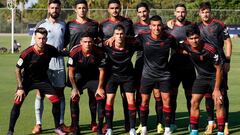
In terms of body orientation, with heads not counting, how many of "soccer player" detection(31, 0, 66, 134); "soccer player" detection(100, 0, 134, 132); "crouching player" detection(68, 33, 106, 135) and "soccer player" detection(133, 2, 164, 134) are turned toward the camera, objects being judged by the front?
4

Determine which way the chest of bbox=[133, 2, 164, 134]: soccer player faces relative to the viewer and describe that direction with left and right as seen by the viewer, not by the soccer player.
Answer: facing the viewer

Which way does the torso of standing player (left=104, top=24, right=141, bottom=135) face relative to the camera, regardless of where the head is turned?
toward the camera

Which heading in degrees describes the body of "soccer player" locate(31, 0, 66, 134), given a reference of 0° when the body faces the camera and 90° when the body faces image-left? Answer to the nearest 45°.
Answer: approximately 0°

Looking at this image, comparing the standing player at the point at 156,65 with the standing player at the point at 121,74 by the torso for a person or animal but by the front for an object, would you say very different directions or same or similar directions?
same or similar directions

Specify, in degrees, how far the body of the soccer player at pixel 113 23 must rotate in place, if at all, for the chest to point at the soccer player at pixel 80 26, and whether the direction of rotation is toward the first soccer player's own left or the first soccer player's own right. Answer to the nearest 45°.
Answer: approximately 90° to the first soccer player's own right

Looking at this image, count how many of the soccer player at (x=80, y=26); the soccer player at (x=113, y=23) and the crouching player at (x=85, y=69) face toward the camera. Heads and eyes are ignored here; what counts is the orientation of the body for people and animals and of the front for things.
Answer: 3

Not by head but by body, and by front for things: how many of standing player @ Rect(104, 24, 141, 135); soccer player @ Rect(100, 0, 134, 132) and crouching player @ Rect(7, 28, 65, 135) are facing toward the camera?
3

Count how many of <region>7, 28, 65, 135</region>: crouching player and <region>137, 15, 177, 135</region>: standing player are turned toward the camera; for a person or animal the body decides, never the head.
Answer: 2

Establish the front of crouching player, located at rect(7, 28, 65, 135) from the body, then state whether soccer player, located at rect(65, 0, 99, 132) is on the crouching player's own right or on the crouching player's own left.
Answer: on the crouching player's own left

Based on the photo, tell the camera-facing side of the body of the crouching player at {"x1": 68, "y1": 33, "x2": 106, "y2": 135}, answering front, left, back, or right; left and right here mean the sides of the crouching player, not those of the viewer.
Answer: front

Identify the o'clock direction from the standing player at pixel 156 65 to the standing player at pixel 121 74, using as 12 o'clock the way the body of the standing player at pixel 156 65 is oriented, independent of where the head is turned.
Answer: the standing player at pixel 121 74 is roughly at 3 o'clock from the standing player at pixel 156 65.

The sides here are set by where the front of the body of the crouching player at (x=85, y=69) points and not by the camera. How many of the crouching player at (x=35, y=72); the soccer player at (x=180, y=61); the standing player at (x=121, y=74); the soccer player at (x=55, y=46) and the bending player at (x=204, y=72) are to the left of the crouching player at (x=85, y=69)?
3

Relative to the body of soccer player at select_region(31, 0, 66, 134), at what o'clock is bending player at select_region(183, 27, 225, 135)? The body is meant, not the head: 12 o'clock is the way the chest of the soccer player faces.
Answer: The bending player is roughly at 10 o'clock from the soccer player.
